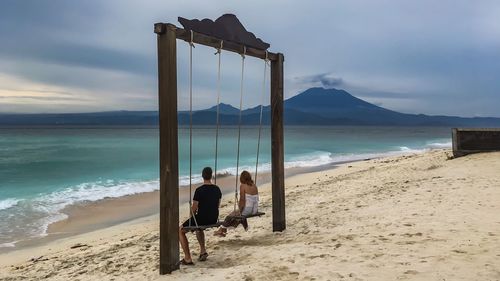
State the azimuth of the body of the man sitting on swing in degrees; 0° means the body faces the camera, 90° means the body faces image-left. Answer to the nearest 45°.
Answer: approximately 135°

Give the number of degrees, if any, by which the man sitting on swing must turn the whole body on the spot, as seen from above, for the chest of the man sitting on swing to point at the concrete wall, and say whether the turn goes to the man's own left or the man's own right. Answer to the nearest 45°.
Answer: approximately 90° to the man's own right
